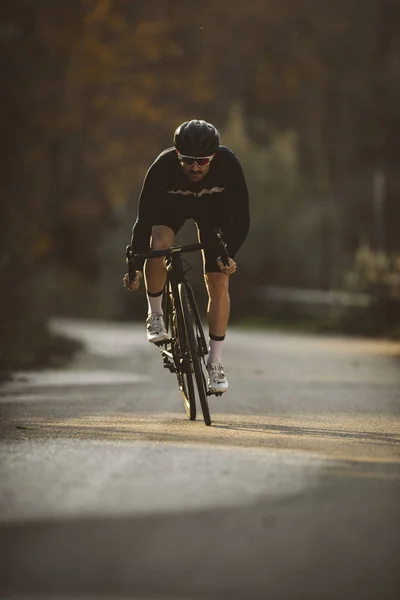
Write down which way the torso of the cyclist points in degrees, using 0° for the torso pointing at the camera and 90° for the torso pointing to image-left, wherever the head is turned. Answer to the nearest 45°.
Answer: approximately 0°

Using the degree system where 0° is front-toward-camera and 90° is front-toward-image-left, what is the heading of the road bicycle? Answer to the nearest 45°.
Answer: approximately 0°
